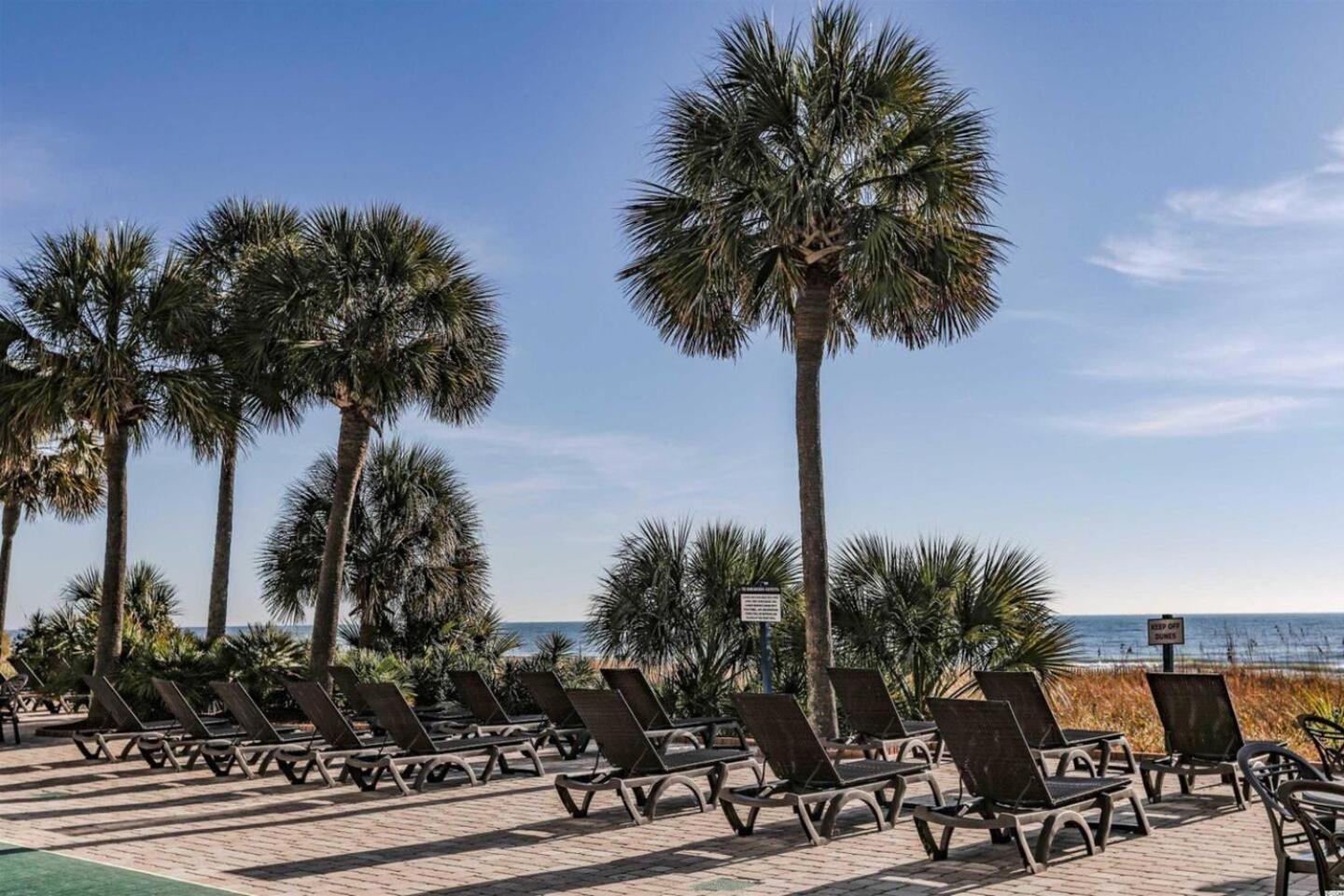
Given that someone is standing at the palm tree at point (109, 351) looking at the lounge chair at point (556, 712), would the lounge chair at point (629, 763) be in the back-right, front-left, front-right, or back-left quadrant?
front-right

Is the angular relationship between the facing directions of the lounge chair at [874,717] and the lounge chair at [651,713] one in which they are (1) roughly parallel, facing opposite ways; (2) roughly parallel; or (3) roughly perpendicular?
roughly parallel

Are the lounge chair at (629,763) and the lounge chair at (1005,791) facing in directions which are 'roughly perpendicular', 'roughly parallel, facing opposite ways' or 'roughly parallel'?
roughly parallel
